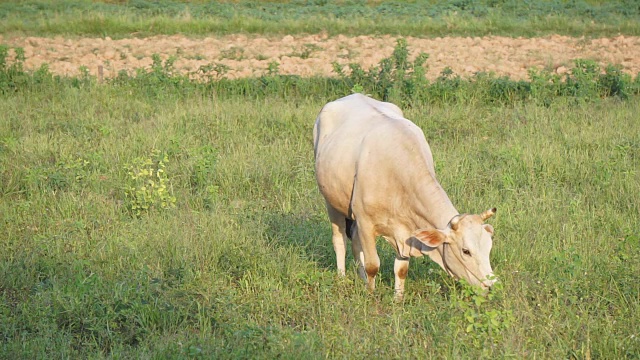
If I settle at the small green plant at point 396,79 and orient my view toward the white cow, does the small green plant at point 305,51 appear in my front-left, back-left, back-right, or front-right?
back-right

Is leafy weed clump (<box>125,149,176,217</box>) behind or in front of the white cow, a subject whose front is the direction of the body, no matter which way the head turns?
behind

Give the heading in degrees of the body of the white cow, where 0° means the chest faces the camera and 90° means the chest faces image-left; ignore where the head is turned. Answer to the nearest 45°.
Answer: approximately 315°

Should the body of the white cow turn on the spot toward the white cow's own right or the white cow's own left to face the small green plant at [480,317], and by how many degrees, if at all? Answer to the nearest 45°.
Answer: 0° — it already faces it

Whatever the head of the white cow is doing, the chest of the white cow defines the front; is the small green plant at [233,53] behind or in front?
behind

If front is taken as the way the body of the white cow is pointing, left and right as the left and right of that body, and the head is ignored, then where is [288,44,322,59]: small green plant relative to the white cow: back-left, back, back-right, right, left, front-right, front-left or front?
back-left

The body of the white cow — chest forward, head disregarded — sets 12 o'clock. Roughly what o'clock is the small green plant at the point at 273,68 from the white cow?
The small green plant is roughly at 7 o'clock from the white cow.
